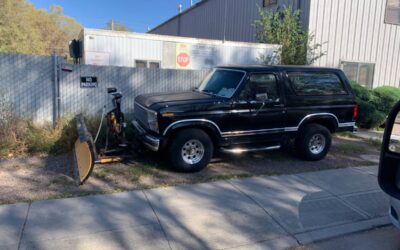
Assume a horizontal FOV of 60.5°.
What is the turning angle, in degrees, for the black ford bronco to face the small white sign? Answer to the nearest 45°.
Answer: approximately 90° to its right

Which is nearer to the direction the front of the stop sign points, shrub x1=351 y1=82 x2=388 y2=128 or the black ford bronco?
the black ford bronco

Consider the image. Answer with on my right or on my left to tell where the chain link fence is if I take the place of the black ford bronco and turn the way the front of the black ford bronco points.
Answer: on my right

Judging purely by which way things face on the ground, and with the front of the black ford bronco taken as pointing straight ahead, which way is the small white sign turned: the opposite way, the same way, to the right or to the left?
to the left

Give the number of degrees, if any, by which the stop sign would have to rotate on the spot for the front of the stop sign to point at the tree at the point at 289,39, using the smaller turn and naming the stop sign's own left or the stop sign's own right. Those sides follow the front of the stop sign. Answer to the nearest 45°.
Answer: approximately 90° to the stop sign's own left

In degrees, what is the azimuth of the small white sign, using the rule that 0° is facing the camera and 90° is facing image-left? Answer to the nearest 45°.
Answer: approximately 0°

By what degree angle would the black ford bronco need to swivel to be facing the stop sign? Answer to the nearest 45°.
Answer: approximately 90° to its right

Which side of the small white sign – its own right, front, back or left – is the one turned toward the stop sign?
left

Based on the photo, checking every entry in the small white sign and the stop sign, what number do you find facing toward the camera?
2

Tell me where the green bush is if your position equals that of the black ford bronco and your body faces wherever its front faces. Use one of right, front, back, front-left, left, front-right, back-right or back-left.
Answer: back
